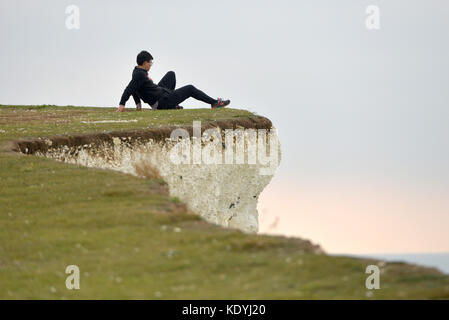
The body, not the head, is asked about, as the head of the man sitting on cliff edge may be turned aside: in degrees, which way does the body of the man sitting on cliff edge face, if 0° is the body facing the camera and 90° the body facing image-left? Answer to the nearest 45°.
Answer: approximately 270°
